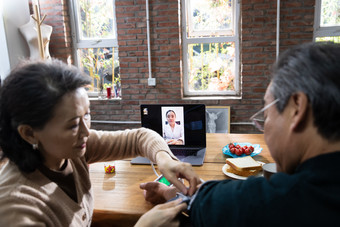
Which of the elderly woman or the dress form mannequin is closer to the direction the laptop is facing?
the elderly woman

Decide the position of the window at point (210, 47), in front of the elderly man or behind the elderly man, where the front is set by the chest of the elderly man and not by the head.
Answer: in front

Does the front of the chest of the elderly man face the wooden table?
yes

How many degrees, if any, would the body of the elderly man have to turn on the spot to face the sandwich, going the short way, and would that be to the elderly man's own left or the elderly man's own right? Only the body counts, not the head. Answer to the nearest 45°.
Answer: approximately 45° to the elderly man's own right

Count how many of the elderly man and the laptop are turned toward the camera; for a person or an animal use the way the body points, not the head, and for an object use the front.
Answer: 1

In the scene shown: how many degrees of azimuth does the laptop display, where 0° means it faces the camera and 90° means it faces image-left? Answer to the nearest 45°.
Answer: approximately 0°

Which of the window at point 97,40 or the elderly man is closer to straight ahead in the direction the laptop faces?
the elderly man

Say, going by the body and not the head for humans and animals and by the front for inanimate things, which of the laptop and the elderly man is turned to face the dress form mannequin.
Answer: the elderly man

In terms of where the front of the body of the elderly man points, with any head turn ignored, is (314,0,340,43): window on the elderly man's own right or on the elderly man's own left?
on the elderly man's own right

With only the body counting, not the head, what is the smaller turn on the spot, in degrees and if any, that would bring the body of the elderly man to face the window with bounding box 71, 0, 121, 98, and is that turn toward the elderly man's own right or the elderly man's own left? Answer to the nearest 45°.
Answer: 0° — they already face it

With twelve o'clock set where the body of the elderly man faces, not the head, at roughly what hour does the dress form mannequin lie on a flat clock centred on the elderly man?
The dress form mannequin is roughly at 12 o'clock from the elderly man.

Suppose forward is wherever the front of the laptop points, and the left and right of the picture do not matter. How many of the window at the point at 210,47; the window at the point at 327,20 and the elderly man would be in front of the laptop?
1

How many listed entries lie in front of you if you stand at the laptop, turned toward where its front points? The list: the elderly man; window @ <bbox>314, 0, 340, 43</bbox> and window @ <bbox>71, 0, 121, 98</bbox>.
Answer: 1

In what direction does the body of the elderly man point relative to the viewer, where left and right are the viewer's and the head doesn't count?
facing away from the viewer and to the left of the viewer

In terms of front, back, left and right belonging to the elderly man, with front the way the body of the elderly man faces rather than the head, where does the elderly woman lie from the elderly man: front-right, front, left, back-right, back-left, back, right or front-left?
front-left
